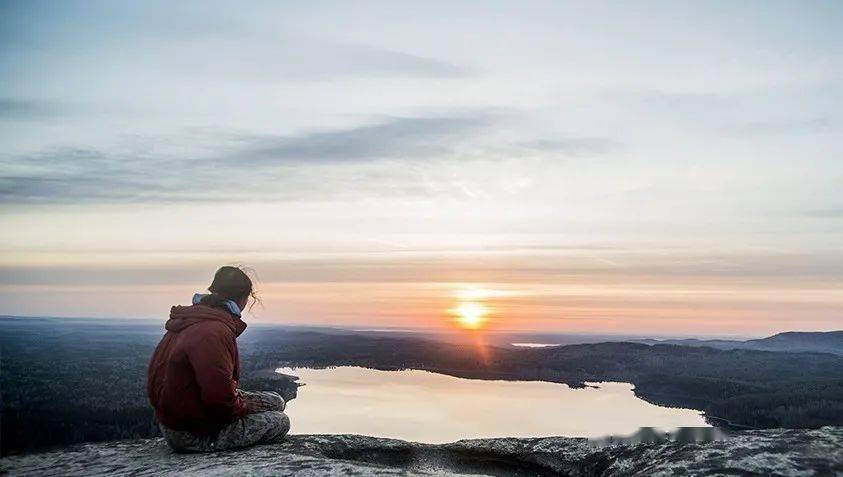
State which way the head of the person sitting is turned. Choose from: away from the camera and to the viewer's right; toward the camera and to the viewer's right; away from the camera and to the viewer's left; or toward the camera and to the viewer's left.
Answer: away from the camera and to the viewer's right

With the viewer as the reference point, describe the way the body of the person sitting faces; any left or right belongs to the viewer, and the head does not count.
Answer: facing away from the viewer and to the right of the viewer
